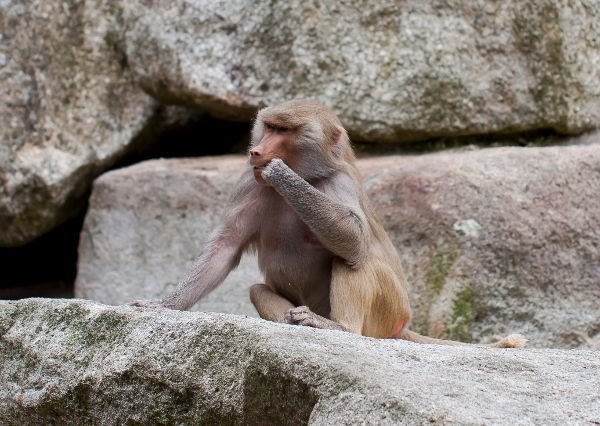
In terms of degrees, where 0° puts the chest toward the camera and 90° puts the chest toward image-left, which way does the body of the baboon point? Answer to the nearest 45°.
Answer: approximately 45°

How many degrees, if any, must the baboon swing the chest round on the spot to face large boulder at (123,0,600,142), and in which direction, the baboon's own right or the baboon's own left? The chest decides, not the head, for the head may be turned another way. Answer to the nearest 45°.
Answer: approximately 135° to the baboon's own right

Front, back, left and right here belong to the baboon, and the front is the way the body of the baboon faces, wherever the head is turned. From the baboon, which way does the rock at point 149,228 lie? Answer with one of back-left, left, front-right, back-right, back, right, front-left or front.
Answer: right

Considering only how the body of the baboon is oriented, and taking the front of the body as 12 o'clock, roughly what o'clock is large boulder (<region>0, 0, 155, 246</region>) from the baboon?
The large boulder is roughly at 3 o'clock from the baboon.

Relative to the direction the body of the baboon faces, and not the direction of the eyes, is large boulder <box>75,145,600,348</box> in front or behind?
behind
